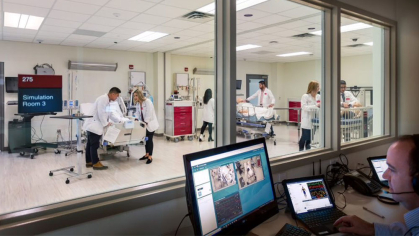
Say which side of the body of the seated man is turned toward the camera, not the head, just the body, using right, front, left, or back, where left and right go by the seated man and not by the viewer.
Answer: left

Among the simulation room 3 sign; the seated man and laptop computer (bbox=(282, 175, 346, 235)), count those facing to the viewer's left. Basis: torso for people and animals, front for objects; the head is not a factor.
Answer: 1

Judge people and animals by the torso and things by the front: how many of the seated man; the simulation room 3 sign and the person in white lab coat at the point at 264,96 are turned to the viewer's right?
0

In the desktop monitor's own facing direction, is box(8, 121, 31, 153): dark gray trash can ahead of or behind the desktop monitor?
behind

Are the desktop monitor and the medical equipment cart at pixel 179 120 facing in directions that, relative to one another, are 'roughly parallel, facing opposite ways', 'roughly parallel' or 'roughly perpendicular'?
roughly parallel

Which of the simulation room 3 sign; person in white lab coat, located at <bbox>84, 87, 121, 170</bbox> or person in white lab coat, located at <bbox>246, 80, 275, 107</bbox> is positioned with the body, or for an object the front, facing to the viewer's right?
person in white lab coat, located at <bbox>84, 87, 121, 170</bbox>

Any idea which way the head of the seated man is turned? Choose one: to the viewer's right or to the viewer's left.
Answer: to the viewer's left

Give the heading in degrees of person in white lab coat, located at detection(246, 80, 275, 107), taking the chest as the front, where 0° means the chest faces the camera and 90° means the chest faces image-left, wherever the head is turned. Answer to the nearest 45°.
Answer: approximately 45°

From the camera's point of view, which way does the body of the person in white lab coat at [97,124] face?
to the viewer's right

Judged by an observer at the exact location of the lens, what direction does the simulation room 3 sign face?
facing the viewer

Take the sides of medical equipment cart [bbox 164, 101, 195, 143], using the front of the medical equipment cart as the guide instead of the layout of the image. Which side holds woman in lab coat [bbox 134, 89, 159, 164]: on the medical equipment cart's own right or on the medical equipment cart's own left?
on the medical equipment cart's own right

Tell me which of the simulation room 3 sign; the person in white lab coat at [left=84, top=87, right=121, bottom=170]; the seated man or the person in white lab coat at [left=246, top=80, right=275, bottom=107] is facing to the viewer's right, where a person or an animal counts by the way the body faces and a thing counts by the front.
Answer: the person in white lab coat at [left=84, top=87, right=121, bottom=170]
